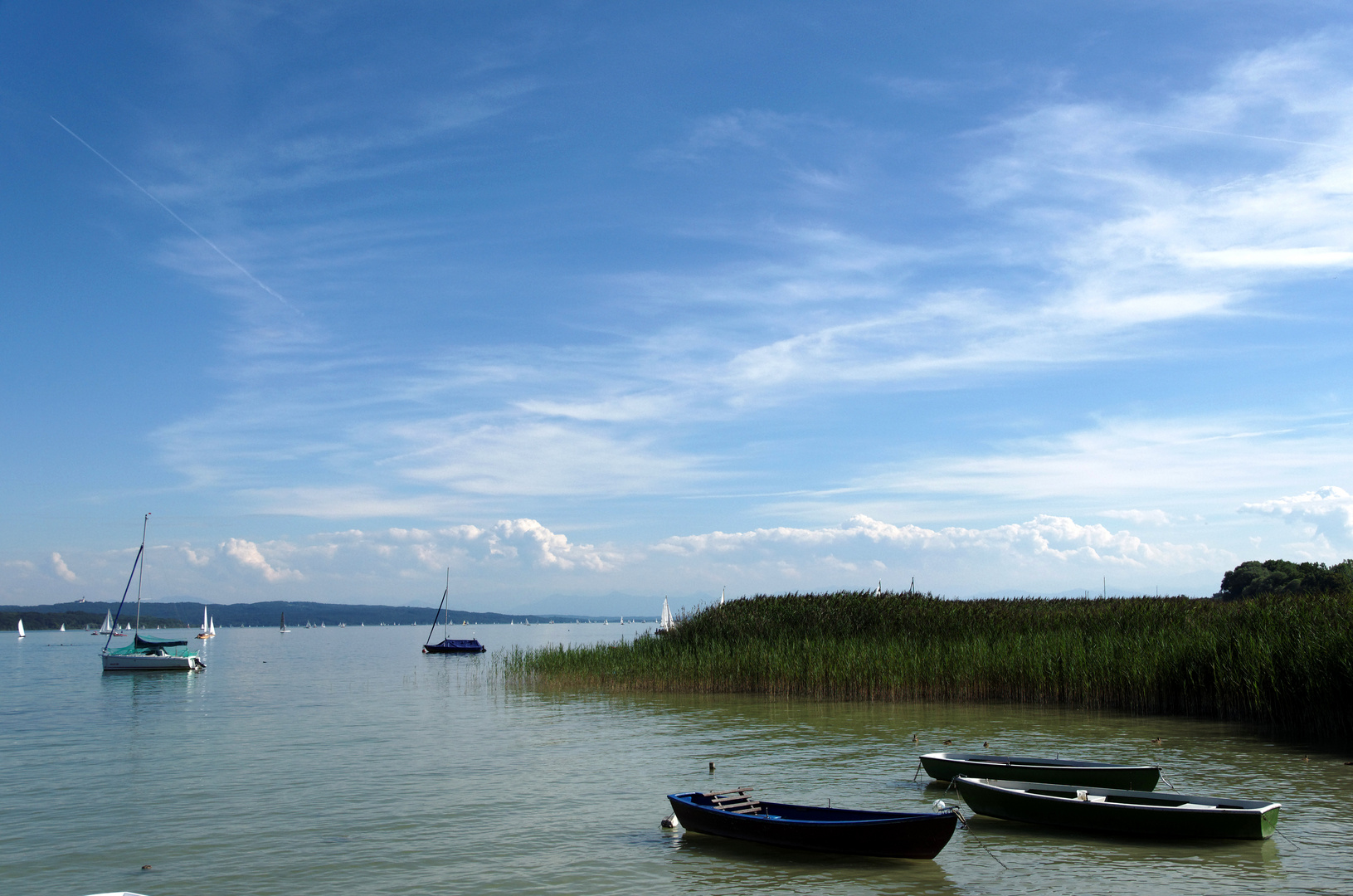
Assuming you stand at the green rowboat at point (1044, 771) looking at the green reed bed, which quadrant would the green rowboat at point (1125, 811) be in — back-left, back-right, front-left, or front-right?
back-right

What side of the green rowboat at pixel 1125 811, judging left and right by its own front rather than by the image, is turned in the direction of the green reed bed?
right

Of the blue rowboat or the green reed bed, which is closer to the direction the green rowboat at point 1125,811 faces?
the blue rowboat

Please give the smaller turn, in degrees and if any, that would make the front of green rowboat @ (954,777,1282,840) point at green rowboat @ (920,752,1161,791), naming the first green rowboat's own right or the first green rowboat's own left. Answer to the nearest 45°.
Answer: approximately 45° to the first green rowboat's own right

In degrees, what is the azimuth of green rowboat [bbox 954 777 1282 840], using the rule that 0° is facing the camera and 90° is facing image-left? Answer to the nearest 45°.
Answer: approximately 90°

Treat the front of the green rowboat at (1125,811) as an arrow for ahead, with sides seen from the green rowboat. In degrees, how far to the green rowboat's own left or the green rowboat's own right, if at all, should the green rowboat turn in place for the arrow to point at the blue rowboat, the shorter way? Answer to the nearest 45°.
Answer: approximately 45° to the green rowboat's own left
